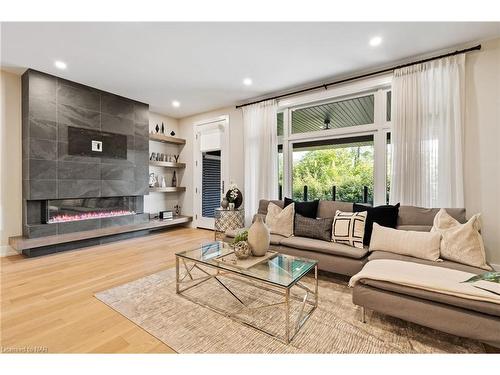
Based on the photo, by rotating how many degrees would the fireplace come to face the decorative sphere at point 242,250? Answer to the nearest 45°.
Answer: approximately 45° to its right

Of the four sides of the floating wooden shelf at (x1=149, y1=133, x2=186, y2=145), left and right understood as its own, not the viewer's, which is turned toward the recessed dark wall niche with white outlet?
right

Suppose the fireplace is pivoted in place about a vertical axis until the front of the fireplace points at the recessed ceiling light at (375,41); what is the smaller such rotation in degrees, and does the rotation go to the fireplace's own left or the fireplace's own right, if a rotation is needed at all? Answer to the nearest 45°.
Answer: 0° — it already faces it

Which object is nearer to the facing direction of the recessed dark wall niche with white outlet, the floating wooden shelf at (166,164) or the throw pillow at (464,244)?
the throw pillow

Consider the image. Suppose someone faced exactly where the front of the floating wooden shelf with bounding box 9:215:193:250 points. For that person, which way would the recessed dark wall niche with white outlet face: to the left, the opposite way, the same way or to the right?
the same way

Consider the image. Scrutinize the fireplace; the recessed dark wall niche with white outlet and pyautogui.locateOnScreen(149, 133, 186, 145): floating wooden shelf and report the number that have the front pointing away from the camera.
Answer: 0

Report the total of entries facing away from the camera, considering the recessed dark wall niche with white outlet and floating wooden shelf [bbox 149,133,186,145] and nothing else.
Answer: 0

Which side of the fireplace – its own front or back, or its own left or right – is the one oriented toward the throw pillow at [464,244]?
front

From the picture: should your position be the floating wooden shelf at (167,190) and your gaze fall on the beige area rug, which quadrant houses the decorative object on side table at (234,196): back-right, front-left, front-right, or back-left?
front-left

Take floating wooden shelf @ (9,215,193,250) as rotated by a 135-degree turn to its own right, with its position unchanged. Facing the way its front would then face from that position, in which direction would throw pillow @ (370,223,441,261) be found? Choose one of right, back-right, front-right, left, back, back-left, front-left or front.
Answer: back-left

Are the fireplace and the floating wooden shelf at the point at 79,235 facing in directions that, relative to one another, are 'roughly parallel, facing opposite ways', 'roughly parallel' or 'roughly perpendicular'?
roughly parallel

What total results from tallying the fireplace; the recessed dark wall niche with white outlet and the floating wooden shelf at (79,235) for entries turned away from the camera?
0

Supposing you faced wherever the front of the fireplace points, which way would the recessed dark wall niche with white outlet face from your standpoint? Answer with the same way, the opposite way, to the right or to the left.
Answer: the same way

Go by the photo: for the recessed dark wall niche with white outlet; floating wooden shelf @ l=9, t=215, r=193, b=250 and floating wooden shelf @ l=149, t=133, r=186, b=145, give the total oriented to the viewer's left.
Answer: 0

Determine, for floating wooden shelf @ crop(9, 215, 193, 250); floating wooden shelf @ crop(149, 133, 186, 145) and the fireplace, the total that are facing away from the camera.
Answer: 0

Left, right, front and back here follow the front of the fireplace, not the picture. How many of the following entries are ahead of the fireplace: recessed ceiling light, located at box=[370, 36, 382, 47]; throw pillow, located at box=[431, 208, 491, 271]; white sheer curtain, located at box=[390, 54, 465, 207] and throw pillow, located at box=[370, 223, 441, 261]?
4

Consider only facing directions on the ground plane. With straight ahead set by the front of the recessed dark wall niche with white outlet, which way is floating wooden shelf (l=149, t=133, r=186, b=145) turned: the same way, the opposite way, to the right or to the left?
the same way

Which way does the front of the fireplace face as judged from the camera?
facing the viewer and to the right of the viewer

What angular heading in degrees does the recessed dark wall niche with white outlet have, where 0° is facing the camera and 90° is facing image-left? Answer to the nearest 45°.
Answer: approximately 315°
